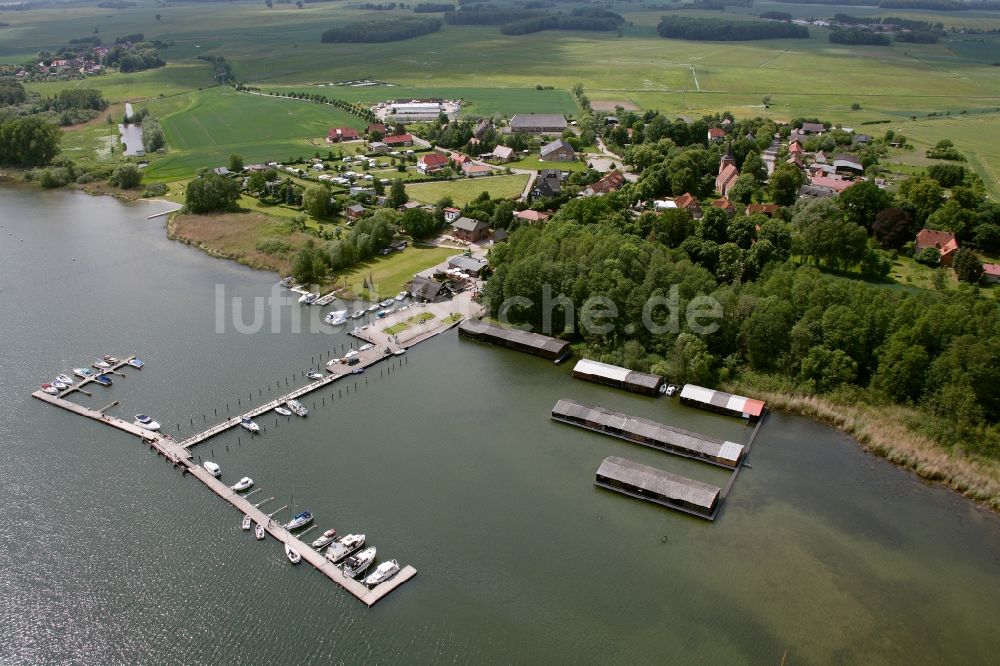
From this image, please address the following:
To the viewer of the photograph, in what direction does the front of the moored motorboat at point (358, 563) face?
facing away from the viewer and to the right of the viewer

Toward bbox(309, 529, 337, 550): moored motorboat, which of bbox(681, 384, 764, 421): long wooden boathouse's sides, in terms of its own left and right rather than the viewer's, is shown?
front

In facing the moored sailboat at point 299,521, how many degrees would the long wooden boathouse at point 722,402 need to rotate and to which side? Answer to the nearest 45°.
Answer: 0° — it already faces it

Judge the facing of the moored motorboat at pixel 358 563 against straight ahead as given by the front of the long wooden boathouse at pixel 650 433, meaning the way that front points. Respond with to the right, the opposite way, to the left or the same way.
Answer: the opposite way

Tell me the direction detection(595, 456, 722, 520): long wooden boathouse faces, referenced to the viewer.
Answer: facing the viewer and to the left of the viewer

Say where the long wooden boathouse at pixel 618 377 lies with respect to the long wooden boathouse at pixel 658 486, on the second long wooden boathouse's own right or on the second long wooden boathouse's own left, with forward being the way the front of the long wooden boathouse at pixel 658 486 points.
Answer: on the second long wooden boathouse's own right

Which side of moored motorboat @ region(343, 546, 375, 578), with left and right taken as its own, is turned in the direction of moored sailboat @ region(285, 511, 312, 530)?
left

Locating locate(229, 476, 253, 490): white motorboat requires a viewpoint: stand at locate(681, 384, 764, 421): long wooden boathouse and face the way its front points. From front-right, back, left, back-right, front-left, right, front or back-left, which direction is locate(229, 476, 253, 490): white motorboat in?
front

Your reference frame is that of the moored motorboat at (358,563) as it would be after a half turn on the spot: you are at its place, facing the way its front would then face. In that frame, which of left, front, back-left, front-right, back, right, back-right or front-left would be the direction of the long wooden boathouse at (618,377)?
back
